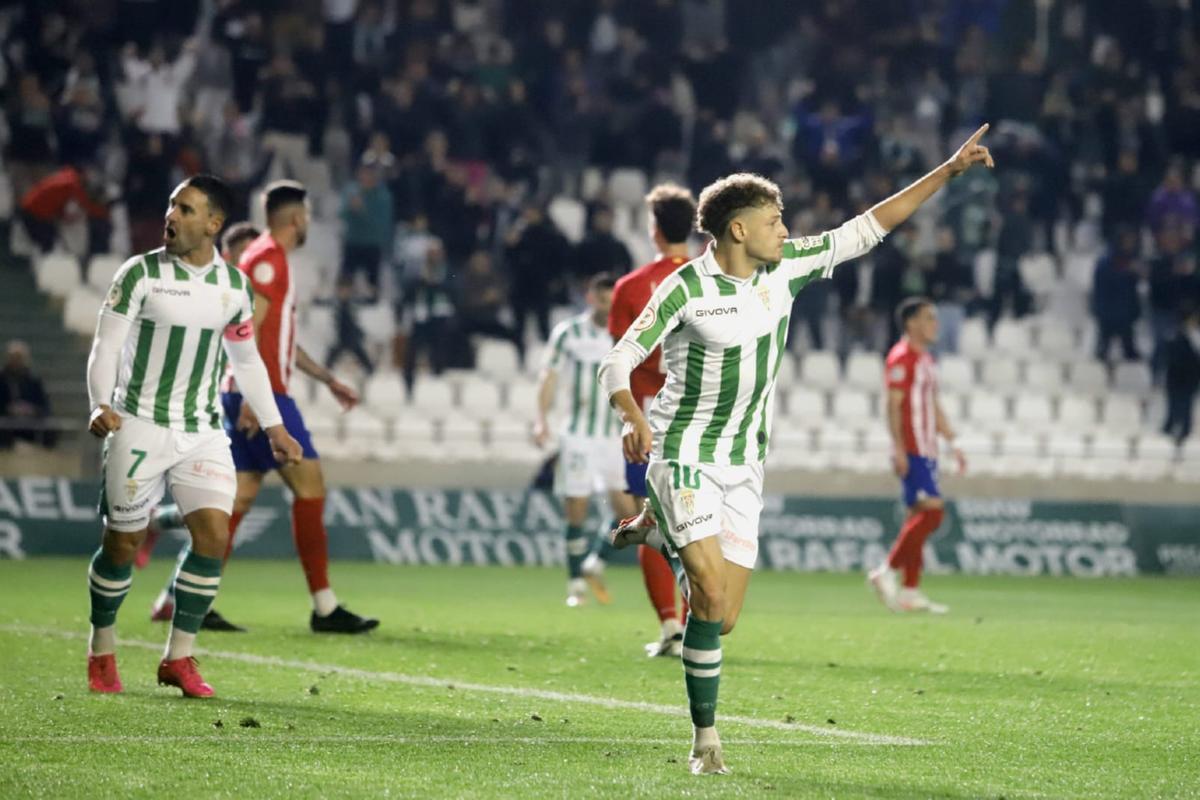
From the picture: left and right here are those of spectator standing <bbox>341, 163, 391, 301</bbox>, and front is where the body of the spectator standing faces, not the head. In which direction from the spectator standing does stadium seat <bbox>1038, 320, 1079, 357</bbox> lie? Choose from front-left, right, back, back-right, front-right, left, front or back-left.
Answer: left

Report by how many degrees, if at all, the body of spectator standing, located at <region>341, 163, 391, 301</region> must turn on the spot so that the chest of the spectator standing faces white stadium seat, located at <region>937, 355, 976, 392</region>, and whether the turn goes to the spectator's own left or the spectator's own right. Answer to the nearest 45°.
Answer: approximately 90° to the spectator's own left

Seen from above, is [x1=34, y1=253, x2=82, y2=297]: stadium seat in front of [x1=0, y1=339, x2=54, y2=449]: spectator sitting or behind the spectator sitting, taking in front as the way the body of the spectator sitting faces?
behind

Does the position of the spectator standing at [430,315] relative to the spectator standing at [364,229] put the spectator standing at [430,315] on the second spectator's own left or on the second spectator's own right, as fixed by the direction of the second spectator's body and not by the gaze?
on the second spectator's own left

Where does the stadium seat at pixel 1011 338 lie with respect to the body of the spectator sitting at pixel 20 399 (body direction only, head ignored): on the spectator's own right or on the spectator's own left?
on the spectator's own left

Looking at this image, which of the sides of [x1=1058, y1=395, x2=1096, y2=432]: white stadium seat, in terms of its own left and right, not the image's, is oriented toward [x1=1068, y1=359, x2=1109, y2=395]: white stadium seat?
back

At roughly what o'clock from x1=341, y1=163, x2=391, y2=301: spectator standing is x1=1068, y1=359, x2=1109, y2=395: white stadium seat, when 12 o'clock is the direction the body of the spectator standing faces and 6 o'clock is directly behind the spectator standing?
The white stadium seat is roughly at 9 o'clock from the spectator standing.

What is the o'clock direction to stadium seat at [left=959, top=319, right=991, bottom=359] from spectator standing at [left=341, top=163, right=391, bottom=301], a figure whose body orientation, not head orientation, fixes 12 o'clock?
The stadium seat is roughly at 9 o'clock from the spectator standing.

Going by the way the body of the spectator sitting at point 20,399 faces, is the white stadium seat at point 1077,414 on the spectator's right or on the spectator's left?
on the spectator's left

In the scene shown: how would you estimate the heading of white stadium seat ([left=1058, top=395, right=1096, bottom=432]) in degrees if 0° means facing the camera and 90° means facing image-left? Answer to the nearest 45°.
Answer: approximately 0°

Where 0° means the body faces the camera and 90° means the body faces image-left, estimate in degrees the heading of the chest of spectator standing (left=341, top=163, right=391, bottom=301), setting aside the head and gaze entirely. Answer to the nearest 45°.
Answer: approximately 0°
